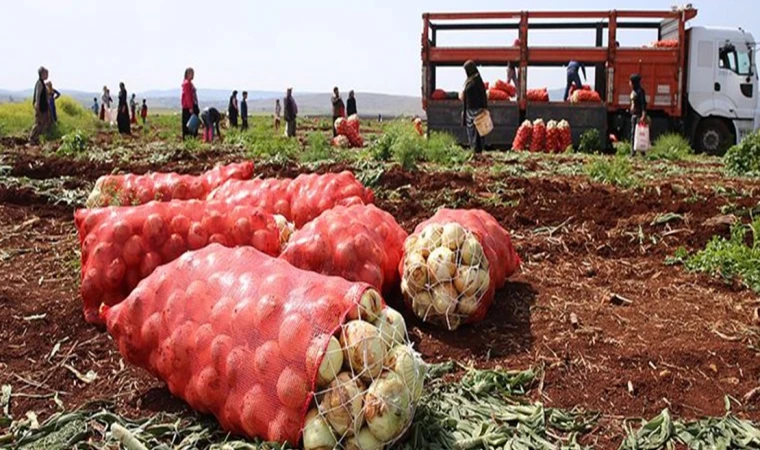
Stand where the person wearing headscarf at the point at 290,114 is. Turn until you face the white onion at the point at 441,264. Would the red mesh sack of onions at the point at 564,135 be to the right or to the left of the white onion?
left

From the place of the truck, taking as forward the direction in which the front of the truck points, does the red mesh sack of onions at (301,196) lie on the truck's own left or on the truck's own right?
on the truck's own right

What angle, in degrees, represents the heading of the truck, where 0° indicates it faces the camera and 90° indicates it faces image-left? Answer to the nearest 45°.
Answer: approximately 270°

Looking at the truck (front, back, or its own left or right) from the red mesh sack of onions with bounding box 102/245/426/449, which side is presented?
right

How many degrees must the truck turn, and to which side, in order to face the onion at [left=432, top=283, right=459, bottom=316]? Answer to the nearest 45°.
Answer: approximately 90° to its right

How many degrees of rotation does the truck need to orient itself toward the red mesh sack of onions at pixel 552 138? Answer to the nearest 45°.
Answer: approximately 135° to its right

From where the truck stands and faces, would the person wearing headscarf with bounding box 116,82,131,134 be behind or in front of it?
behind

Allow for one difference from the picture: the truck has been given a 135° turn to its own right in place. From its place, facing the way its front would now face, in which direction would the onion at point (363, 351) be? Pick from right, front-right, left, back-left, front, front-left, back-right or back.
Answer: front-left

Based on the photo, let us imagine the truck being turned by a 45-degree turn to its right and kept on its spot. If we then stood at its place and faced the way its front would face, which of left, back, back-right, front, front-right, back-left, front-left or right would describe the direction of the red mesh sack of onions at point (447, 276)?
front-right

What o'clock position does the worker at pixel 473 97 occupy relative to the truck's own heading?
The worker is roughly at 4 o'clock from the truck.

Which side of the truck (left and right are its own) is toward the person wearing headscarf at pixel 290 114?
back

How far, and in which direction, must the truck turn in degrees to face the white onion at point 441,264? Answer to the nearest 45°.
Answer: approximately 90° to its right

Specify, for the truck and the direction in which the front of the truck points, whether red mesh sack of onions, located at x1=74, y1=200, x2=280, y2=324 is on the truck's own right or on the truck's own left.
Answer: on the truck's own right

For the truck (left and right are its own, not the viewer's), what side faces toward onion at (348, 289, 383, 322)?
right

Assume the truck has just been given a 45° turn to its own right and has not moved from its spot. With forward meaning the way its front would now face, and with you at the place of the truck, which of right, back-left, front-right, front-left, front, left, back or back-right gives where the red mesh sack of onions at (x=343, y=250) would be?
front-right
